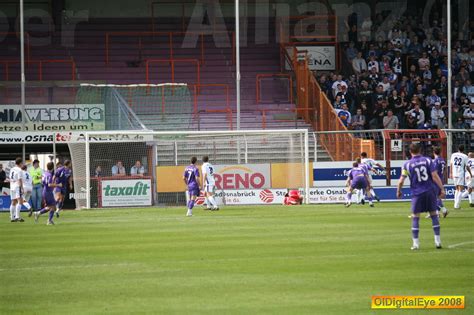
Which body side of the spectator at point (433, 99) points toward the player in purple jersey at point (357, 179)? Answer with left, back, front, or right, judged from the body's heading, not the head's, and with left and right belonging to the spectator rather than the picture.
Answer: front

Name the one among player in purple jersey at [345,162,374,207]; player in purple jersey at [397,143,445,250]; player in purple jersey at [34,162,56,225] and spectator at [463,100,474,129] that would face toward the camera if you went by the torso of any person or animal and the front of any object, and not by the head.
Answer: the spectator

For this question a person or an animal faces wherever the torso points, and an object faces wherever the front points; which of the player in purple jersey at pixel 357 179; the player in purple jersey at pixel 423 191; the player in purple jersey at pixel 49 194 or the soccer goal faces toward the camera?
the soccer goal

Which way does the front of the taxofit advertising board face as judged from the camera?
facing the viewer

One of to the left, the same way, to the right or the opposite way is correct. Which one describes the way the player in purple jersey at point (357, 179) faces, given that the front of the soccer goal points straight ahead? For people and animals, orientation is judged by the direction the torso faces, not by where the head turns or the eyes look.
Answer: the opposite way

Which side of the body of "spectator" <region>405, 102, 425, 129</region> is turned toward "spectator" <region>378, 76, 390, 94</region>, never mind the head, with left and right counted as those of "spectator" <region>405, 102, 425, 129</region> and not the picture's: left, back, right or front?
right

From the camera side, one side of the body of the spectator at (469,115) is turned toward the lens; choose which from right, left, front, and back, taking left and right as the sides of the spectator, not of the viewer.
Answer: front

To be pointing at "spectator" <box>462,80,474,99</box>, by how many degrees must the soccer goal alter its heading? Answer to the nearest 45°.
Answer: approximately 90° to its left

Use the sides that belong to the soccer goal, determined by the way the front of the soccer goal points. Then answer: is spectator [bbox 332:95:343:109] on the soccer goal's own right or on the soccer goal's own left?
on the soccer goal's own left

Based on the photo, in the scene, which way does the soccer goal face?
toward the camera

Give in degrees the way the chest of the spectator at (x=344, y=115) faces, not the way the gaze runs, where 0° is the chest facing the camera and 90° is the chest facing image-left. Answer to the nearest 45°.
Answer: approximately 45°

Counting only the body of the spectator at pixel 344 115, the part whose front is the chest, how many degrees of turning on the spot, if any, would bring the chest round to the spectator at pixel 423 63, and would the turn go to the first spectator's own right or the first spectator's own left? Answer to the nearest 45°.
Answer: approximately 180°

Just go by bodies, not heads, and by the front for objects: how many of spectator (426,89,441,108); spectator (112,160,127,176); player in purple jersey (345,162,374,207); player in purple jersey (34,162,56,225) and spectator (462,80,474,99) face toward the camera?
3

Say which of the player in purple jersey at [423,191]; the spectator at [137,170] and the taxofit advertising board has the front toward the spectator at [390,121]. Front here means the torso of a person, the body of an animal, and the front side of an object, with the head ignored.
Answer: the player in purple jersey

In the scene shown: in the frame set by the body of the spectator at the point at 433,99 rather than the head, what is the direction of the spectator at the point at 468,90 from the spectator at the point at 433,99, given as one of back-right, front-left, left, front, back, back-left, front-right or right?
back-left

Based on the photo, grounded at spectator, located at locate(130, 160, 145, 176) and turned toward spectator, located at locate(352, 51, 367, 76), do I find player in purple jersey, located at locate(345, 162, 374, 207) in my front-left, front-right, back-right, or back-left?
front-right

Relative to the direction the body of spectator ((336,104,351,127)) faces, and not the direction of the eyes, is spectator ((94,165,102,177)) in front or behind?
in front

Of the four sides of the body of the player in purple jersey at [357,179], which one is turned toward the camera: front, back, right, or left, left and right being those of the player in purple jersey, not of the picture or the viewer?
back

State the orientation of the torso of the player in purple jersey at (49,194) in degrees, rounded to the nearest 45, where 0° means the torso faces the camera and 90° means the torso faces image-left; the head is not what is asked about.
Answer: approximately 270°
